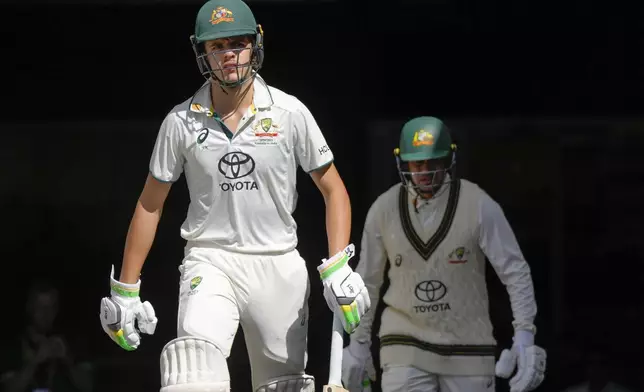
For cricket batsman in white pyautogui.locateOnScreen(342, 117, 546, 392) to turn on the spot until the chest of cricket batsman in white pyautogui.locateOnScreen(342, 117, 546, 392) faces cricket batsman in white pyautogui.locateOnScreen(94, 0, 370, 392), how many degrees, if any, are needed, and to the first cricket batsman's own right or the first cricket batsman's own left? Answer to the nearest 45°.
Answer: approximately 45° to the first cricket batsman's own right

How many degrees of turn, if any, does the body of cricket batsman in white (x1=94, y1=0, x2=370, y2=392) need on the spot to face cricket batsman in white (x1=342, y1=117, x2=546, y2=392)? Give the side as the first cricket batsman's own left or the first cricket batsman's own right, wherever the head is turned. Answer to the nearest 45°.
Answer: approximately 135° to the first cricket batsman's own left

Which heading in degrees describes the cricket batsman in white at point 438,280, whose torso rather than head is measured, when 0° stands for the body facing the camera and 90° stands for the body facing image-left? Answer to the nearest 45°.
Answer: approximately 0°

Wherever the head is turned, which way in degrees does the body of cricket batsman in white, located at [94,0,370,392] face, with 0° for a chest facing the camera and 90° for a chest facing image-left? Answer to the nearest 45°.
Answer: approximately 0°
